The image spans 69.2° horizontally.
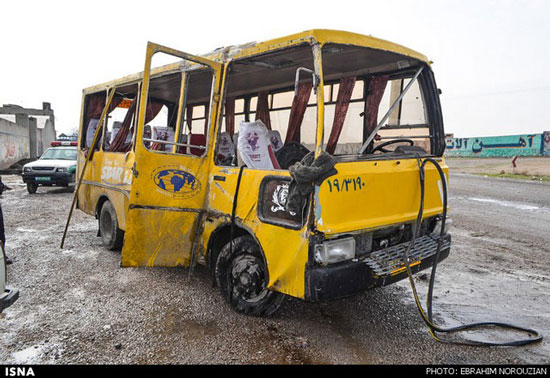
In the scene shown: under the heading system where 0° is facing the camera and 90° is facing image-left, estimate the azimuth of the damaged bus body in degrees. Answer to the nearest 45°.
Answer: approximately 315°
